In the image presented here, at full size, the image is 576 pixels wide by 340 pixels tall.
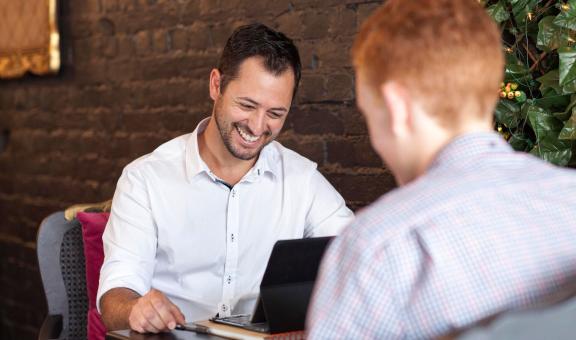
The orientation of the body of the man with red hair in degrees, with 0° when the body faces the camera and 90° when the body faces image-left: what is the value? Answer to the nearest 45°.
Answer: approximately 135°

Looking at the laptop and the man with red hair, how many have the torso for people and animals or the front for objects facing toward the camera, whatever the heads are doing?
0

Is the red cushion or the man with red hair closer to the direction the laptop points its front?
the red cushion

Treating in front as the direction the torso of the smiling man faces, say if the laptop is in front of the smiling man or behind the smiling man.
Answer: in front

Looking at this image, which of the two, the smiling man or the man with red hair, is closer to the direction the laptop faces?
the smiling man

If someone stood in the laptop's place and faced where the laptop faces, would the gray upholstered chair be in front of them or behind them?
in front

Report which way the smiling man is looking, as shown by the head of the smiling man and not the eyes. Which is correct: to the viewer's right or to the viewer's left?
to the viewer's right

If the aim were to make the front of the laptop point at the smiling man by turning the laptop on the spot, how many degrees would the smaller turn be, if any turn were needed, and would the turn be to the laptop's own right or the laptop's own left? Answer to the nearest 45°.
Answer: approximately 45° to the laptop's own right

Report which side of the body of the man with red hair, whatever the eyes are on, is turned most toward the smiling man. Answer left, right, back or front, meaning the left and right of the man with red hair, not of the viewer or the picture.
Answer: front

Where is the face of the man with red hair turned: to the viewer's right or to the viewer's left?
to the viewer's left

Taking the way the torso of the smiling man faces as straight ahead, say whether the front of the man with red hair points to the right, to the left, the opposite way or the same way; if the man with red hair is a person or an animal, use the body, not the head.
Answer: the opposite way

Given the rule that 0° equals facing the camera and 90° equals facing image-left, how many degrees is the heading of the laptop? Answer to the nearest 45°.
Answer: approximately 135°
